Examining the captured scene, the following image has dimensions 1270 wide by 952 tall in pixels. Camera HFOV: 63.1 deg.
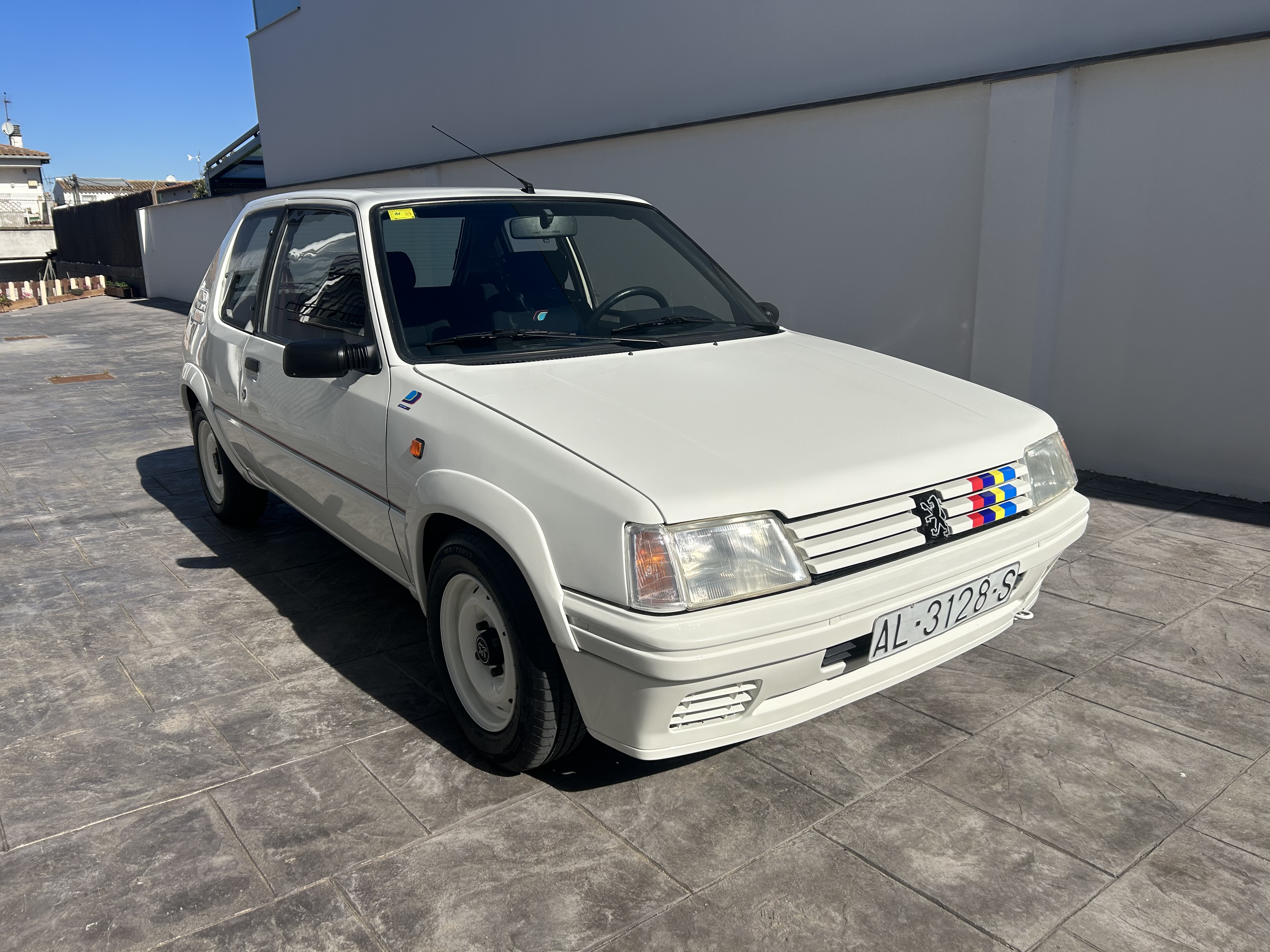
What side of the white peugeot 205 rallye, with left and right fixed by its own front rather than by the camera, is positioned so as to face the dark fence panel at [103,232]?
back

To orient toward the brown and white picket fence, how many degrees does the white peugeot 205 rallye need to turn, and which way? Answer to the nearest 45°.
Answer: approximately 180°

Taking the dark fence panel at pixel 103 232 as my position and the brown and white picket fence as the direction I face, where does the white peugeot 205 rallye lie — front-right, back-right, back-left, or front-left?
front-left

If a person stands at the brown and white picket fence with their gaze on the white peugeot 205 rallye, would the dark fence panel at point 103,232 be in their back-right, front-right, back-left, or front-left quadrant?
back-left

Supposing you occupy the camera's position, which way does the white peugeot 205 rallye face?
facing the viewer and to the right of the viewer
